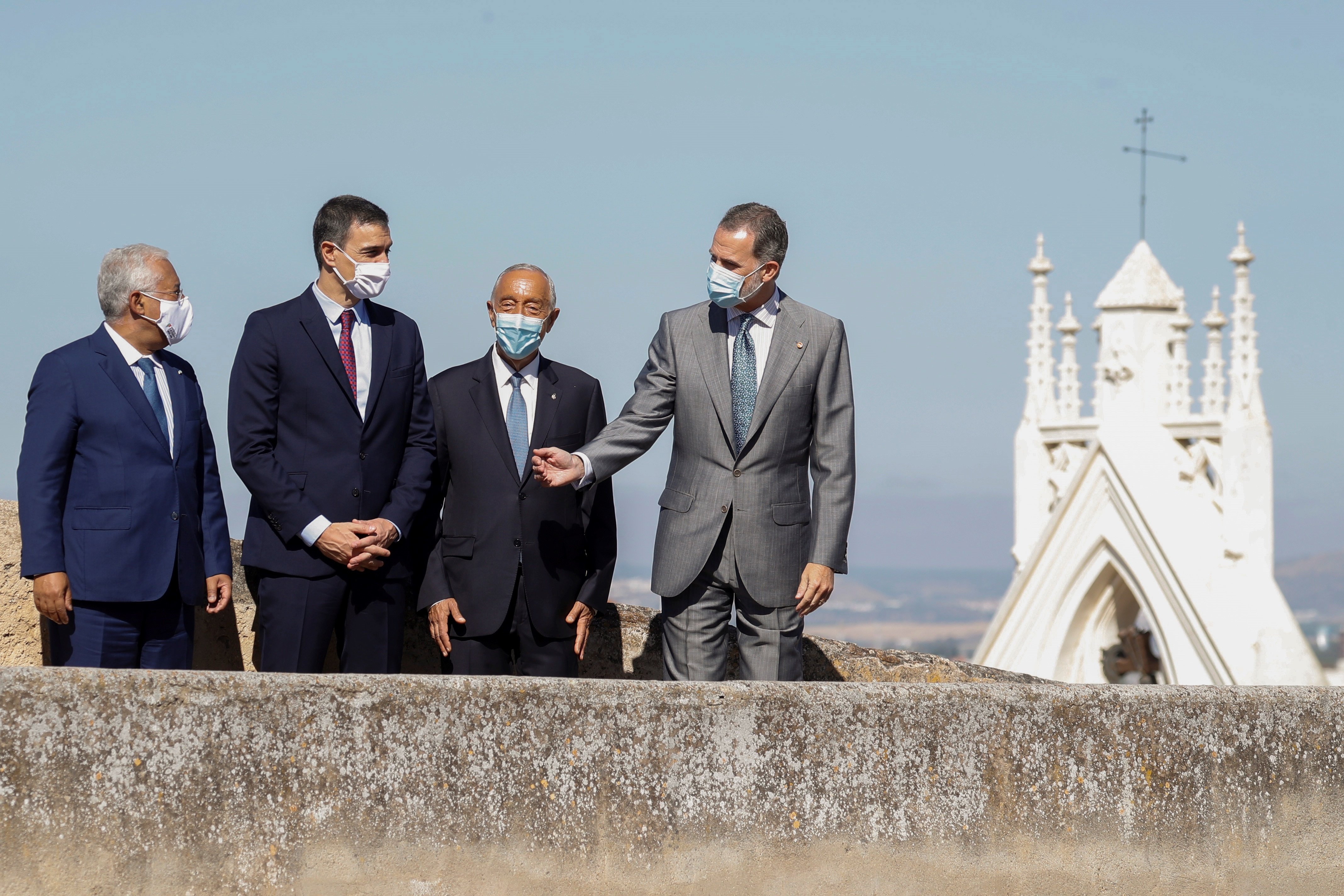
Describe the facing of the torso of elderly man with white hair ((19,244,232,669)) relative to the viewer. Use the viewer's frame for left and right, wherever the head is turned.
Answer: facing the viewer and to the right of the viewer

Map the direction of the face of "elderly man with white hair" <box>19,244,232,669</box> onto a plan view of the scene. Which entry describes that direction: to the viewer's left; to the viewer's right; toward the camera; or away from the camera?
to the viewer's right

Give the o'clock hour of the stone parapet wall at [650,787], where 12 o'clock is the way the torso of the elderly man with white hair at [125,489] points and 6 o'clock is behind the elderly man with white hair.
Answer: The stone parapet wall is roughly at 12 o'clock from the elderly man with white hair.

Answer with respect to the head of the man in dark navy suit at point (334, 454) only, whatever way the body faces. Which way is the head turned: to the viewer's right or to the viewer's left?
to the viewer's right

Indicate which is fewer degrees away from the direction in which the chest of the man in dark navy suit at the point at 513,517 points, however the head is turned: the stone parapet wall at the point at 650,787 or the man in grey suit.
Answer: the stone parapet wall

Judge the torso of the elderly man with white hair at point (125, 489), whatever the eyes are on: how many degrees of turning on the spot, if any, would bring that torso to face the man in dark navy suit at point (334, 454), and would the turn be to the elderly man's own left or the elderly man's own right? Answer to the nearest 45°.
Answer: approximately 45° to the elderly man's own left

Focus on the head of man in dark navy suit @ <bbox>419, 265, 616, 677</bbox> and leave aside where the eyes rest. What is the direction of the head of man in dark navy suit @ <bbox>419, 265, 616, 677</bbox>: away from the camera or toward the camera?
toward the camera

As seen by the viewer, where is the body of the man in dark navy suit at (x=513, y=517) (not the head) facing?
toward the camera

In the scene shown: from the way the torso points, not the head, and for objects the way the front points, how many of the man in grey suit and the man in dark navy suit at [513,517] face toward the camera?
2

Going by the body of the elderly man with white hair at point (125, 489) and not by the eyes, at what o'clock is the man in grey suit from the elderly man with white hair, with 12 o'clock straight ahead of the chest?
The man in grey suit is roughly at 11 o'clock from the elderly man with white hair.

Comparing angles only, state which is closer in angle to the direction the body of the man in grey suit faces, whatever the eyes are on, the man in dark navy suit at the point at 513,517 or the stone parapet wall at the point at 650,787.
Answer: the stone parapet wall

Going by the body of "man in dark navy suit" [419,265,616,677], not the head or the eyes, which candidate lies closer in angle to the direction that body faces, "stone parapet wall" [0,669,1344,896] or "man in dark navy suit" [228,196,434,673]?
the stone parapet wall

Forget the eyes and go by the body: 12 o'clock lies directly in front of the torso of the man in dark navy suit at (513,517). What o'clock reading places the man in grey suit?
The man in grey suit is roughly at 10 o'clock from the man in dark navy suit.

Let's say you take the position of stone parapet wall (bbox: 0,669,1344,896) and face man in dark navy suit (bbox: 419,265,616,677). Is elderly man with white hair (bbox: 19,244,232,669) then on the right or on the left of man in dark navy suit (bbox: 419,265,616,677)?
left

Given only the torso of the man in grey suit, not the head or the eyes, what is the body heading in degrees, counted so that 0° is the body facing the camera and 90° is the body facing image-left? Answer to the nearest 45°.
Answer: approximately 0°
